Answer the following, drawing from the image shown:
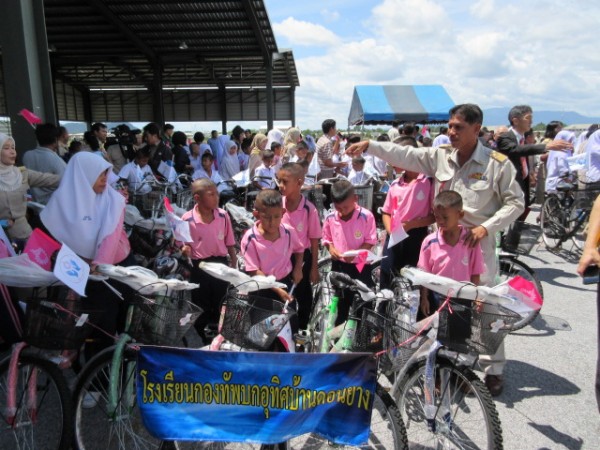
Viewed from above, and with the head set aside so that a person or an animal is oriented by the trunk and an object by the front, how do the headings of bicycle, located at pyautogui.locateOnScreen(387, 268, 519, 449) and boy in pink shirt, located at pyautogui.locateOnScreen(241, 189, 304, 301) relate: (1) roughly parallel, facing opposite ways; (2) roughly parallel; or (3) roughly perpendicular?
roughly parallel

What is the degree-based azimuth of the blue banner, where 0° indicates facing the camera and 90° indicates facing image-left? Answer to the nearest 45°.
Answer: approximately 0°

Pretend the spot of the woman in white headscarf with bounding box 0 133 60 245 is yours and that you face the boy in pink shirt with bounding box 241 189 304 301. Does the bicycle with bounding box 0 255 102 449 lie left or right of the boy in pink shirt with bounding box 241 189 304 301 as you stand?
right

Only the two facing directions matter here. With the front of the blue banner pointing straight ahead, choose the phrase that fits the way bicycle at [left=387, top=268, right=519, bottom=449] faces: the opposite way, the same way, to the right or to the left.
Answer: the same way

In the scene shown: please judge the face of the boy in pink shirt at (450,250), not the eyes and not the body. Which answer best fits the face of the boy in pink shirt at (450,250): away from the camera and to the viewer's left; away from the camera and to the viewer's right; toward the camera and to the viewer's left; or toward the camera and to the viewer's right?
toward the camera and to the viewer's left

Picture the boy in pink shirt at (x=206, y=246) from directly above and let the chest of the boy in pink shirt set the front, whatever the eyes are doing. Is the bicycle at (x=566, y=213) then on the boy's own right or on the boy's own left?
on the boy's own left

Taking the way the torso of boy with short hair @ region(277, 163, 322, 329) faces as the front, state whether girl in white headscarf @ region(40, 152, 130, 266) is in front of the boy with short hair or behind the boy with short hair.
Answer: in front

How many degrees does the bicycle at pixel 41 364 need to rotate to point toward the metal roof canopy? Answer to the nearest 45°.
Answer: approximately 135° to its left

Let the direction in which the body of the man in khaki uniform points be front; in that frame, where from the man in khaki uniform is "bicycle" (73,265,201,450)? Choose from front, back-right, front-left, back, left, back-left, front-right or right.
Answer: front

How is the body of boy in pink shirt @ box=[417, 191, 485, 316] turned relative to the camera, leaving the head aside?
toward the camera

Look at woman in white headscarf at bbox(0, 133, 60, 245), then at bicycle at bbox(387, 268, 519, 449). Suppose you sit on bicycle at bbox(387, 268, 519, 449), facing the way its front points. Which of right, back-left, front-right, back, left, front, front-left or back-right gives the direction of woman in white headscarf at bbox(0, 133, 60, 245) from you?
back-right

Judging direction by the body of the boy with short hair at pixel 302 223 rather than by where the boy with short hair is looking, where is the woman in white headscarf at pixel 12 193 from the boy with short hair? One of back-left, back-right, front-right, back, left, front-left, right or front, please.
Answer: front-right

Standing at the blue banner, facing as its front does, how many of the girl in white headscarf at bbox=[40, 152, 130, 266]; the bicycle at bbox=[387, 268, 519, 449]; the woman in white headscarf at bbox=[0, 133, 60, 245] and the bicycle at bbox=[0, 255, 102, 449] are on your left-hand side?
1

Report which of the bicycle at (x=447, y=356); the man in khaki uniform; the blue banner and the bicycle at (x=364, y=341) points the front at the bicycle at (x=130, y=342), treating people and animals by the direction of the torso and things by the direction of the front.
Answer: the man in khaki uniform

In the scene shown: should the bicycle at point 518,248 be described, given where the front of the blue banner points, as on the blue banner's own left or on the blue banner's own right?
on the blue banner's own left

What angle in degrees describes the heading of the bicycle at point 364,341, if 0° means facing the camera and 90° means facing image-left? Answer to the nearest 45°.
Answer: approximately 315°

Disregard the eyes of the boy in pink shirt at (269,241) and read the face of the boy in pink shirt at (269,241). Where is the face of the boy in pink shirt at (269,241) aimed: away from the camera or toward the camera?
toward the camera

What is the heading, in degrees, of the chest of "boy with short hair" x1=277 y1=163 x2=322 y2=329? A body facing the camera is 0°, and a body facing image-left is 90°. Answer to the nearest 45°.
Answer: approximately 45°
